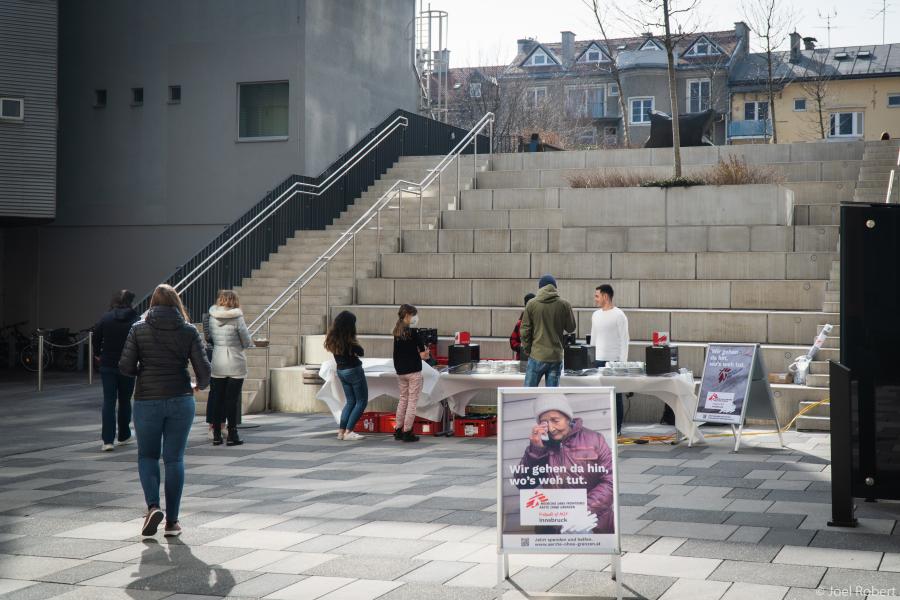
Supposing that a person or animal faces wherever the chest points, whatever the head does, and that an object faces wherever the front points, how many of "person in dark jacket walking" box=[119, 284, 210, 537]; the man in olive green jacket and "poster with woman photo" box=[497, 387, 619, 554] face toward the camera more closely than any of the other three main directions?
1

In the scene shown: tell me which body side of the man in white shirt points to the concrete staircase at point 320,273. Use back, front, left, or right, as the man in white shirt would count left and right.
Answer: right

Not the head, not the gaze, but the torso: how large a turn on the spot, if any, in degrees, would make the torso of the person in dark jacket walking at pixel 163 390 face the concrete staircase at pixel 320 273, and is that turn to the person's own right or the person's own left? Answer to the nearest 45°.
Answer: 0° — they already face it

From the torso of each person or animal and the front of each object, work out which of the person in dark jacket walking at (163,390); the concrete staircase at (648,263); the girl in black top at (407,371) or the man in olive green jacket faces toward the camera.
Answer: the concrete staircase

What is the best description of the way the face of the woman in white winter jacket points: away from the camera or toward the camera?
away from the camera

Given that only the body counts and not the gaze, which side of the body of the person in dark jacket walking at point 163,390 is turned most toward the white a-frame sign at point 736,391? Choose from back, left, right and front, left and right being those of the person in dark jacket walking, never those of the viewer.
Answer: right

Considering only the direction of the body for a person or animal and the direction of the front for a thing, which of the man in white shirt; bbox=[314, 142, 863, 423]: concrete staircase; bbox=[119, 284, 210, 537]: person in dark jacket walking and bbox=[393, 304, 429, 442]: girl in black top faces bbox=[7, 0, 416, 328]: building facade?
the person in dark jacket walking

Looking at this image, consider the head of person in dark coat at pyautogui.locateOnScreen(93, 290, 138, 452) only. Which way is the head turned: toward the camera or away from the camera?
away from the camera

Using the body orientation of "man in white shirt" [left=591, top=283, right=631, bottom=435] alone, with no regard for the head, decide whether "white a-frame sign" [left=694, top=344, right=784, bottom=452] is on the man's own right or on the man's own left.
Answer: on the man's own left

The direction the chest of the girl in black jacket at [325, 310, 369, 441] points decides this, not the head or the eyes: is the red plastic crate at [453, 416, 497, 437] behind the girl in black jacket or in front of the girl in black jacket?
in front

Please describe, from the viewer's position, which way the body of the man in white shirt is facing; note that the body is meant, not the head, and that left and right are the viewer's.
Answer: facing the viewer and to the left of the viewer

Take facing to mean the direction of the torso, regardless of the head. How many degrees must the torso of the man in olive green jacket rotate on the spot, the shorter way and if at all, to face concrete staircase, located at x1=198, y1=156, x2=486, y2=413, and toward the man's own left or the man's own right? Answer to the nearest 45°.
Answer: approximately 45° to the man's own left

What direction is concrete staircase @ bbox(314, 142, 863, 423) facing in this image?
toward the camera

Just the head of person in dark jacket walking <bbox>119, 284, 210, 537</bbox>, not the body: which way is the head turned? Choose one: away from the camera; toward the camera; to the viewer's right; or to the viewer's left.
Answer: away from the camera

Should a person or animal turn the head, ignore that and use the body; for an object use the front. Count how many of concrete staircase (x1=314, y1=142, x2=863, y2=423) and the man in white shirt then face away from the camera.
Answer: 0

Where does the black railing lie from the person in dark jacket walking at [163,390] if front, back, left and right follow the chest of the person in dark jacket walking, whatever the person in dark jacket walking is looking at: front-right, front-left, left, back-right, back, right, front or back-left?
front

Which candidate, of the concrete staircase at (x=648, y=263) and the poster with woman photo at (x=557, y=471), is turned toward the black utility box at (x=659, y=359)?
the concrete staircase

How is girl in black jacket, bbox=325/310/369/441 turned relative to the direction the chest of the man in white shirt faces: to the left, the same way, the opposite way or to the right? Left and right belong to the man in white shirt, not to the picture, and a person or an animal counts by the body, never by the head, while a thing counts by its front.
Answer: the opposite way
